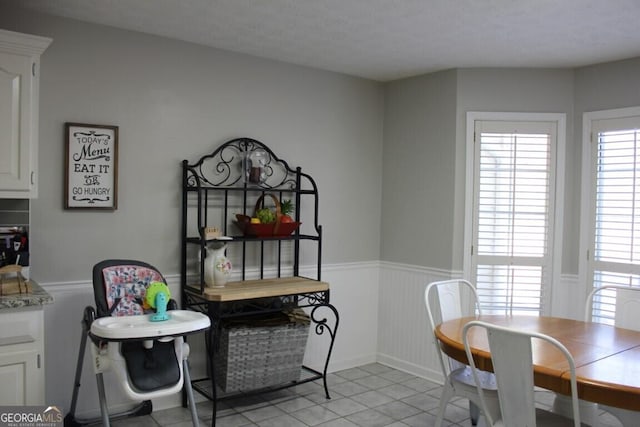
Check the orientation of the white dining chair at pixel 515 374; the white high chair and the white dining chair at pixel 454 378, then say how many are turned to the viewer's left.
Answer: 0

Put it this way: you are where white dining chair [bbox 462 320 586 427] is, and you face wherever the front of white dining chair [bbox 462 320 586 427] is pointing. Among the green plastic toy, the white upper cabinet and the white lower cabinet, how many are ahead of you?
0

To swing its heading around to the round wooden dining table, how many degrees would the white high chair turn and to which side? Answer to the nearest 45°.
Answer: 0° — it already faces it

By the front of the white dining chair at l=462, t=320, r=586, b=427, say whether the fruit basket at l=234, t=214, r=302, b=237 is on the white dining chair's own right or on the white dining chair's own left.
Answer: on the white dining chair's own left

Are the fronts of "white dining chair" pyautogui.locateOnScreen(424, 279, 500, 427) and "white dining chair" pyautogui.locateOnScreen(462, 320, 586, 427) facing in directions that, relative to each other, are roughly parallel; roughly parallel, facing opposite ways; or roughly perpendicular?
roughly perpendicular

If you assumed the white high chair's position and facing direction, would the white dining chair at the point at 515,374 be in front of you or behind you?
in front

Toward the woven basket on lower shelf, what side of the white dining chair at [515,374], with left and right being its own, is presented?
left

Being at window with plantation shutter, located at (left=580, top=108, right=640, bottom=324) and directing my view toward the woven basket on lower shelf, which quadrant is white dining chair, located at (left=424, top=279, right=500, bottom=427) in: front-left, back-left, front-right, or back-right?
front-left

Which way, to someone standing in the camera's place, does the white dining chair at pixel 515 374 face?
facing away from the viewer and to the right of the viewer

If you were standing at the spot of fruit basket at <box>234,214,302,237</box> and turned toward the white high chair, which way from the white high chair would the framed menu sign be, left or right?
right

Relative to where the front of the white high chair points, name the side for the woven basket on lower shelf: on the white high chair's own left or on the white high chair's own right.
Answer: on the white high chair's own left

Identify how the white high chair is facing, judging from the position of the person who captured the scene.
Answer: facing the viewer and to the right of the viewer
